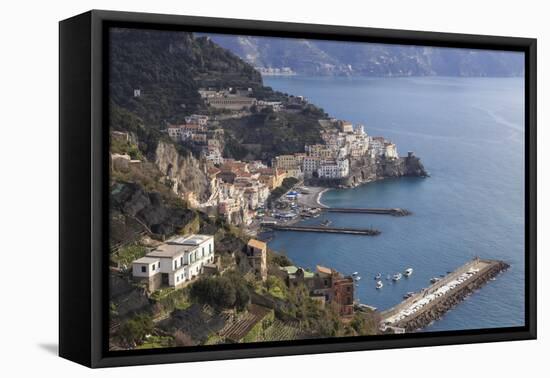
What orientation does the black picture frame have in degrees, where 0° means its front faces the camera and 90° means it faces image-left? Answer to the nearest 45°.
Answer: approximately 315°
